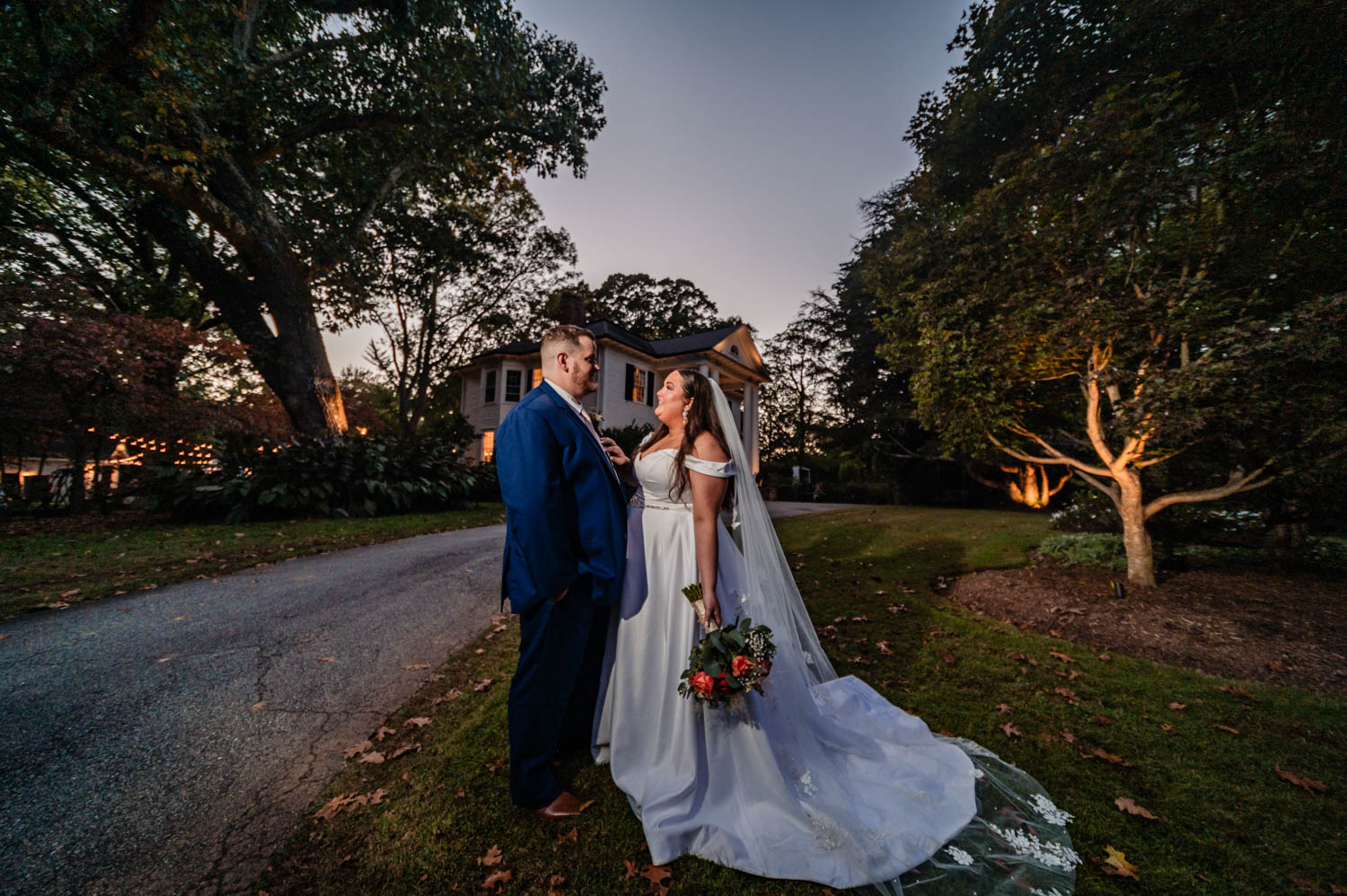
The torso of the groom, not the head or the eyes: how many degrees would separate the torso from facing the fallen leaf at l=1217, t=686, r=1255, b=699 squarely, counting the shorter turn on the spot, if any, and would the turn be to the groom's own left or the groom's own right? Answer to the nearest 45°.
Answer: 0° — they already face it

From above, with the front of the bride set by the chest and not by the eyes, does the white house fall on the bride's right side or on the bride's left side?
on the bride's right side

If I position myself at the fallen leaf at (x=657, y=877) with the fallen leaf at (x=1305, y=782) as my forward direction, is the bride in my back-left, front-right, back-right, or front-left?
front-left

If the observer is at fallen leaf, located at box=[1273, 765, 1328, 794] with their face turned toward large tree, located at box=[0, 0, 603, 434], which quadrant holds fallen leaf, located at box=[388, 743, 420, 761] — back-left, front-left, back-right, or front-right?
front-left

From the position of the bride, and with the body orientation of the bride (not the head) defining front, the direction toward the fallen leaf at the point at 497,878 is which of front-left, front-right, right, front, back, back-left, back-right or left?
front-left

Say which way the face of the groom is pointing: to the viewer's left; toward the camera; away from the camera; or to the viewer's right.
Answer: to the viewer's right

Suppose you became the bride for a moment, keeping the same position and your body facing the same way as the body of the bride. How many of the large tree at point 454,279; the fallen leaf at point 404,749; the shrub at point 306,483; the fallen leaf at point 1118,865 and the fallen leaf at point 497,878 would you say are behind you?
1

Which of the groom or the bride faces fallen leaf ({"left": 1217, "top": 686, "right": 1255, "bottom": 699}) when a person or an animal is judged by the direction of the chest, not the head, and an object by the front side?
the groom

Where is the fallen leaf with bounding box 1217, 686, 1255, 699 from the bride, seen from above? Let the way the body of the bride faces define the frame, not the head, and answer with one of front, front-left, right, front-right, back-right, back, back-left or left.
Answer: back-right

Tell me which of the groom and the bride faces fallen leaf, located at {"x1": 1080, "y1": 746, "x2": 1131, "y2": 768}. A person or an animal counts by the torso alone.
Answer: the groom

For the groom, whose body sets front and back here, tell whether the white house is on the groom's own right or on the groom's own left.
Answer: on the groom's own left

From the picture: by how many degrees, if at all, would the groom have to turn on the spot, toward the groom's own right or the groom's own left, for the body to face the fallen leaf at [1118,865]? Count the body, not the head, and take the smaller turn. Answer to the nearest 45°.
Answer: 0° — they already face it

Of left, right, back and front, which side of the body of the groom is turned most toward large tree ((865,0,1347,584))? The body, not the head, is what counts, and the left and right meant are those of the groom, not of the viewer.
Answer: front

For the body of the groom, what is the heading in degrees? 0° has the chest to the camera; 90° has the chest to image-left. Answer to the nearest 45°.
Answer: approximately 270°

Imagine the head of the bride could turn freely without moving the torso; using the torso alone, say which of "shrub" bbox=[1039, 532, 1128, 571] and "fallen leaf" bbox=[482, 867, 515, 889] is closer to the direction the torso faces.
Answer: the fallen leaf

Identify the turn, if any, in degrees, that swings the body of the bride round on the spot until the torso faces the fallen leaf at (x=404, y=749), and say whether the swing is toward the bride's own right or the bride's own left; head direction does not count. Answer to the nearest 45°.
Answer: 0° — they already face it

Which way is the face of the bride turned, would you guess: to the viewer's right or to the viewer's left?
to the viewer's left

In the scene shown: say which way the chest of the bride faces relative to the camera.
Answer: to the viewer's left

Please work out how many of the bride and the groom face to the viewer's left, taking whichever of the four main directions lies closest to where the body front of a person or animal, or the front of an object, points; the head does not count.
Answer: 1
